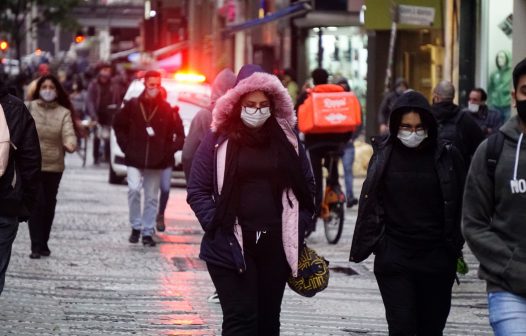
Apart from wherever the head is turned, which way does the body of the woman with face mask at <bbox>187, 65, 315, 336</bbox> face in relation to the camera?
toward the camera

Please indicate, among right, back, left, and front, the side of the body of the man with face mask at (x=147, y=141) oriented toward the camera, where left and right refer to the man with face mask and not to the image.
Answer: front

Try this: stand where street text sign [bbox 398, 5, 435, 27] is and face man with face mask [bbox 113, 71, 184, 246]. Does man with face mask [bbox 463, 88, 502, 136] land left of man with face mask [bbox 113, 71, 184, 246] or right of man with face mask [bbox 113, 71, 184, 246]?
left

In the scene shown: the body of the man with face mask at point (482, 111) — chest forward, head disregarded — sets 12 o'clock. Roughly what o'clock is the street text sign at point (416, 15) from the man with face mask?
The street text sign is roughly at 4 o'clock from the man with face mask.

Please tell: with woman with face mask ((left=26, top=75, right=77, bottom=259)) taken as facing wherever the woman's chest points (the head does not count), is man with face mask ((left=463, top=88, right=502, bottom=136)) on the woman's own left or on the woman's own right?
on the woman's own left

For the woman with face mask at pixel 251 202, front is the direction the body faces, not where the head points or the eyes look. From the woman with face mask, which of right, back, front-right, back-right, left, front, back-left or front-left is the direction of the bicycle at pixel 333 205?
back

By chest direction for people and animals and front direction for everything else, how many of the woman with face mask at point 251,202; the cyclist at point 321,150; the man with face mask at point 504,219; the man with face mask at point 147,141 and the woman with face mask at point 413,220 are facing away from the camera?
1

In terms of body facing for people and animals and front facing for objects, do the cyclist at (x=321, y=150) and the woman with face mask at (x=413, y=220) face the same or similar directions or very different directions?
very different directions

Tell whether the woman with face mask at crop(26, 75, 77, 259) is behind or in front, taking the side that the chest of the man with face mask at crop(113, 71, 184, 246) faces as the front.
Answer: in front

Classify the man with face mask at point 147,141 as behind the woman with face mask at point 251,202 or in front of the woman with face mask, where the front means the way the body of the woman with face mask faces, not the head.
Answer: behind

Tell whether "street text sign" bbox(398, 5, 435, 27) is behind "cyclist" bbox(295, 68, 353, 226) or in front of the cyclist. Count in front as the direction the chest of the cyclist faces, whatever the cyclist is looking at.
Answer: in front

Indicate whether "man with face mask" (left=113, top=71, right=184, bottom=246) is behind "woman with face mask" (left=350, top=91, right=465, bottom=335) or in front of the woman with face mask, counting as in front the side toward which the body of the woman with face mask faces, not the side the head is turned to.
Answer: behind

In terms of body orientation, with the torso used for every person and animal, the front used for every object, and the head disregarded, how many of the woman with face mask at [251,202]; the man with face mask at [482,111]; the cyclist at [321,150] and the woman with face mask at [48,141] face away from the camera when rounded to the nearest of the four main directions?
1

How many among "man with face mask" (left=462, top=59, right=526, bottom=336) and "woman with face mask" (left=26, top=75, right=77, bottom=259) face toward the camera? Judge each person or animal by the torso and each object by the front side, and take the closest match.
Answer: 2

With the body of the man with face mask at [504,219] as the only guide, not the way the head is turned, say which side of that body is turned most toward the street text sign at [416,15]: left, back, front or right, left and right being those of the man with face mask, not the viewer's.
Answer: back

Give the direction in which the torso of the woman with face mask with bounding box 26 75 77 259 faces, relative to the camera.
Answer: toward the camera

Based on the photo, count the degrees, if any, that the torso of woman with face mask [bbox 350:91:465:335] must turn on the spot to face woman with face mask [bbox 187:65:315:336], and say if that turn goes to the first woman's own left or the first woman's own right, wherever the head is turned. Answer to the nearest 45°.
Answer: approximately 90° to the first woman's own right
